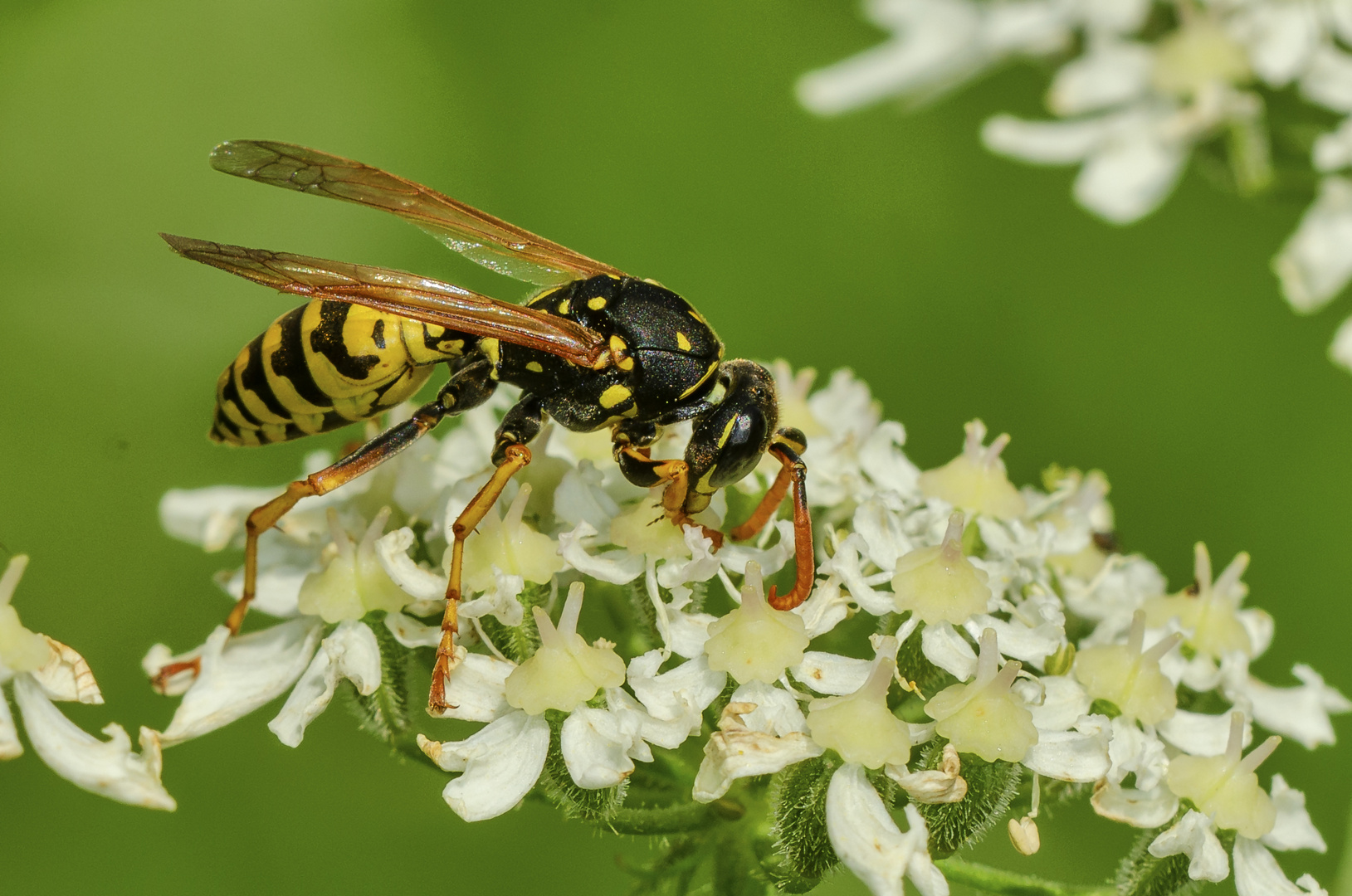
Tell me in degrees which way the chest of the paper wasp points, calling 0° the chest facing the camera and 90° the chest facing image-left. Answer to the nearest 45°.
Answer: approximately 270°

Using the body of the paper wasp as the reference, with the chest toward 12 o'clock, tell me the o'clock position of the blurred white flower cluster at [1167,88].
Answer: The blurred white flower cluster is roughly at 11 o'clock from the paper wasp.

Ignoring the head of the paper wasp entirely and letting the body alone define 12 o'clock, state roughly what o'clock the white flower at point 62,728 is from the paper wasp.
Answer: The white flower is roughly at 5 o'clock from the paper wasp.
